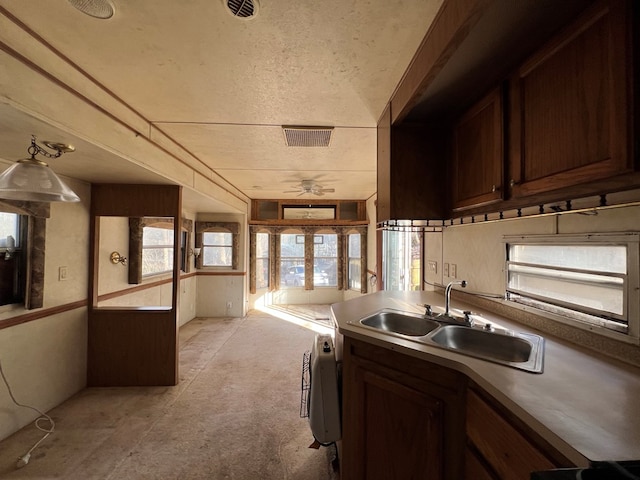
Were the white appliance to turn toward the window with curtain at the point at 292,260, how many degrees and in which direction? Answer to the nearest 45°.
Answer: approximately 90° to its right

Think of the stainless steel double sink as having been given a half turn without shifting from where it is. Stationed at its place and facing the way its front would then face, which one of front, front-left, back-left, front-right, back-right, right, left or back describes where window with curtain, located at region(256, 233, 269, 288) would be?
left

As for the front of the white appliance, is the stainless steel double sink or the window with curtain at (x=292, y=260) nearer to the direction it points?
the window with curtain

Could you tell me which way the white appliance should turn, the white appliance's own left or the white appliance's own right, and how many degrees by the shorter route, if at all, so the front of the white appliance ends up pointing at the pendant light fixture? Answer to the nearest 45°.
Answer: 0° — it already faces it

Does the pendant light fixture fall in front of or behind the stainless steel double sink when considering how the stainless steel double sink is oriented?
in front

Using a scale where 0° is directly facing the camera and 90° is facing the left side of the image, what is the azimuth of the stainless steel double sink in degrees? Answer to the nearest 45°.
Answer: approximately 45°

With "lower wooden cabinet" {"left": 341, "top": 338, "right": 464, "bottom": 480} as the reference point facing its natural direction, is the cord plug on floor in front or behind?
in front

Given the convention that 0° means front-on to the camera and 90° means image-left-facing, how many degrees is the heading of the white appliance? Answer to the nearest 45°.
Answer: approximately 90°

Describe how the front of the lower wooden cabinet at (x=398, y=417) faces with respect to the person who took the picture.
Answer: facing the viewer and to the left of the viewer

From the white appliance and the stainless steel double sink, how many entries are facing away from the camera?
0

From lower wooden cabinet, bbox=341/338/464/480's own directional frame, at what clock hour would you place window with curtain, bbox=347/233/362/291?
The window with curtain is roughly at 4 o'clock from the lower wooden cabinet.
